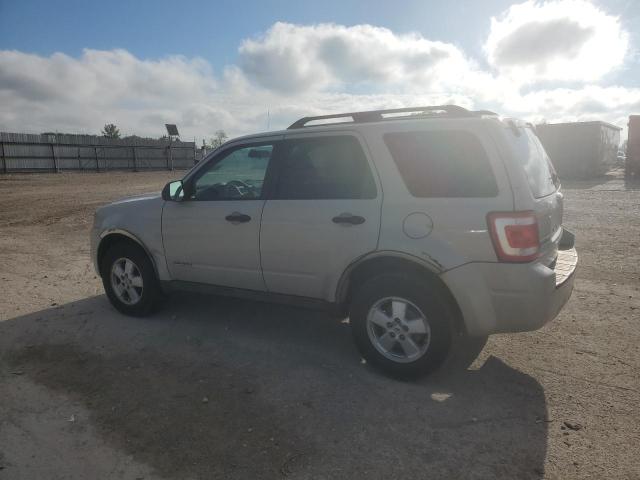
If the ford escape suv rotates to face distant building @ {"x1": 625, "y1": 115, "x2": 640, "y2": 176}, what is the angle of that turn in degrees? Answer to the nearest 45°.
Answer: approximately 90° to its right

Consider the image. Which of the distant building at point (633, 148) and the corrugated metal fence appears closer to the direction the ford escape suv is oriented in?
the corrugated metal fence

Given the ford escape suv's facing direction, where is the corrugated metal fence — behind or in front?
in front

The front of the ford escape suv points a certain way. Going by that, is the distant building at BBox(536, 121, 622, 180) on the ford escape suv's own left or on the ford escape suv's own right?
on the ford escape suv's own right

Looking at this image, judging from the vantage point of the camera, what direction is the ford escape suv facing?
facing away from the viewer and to the left of the viewer
